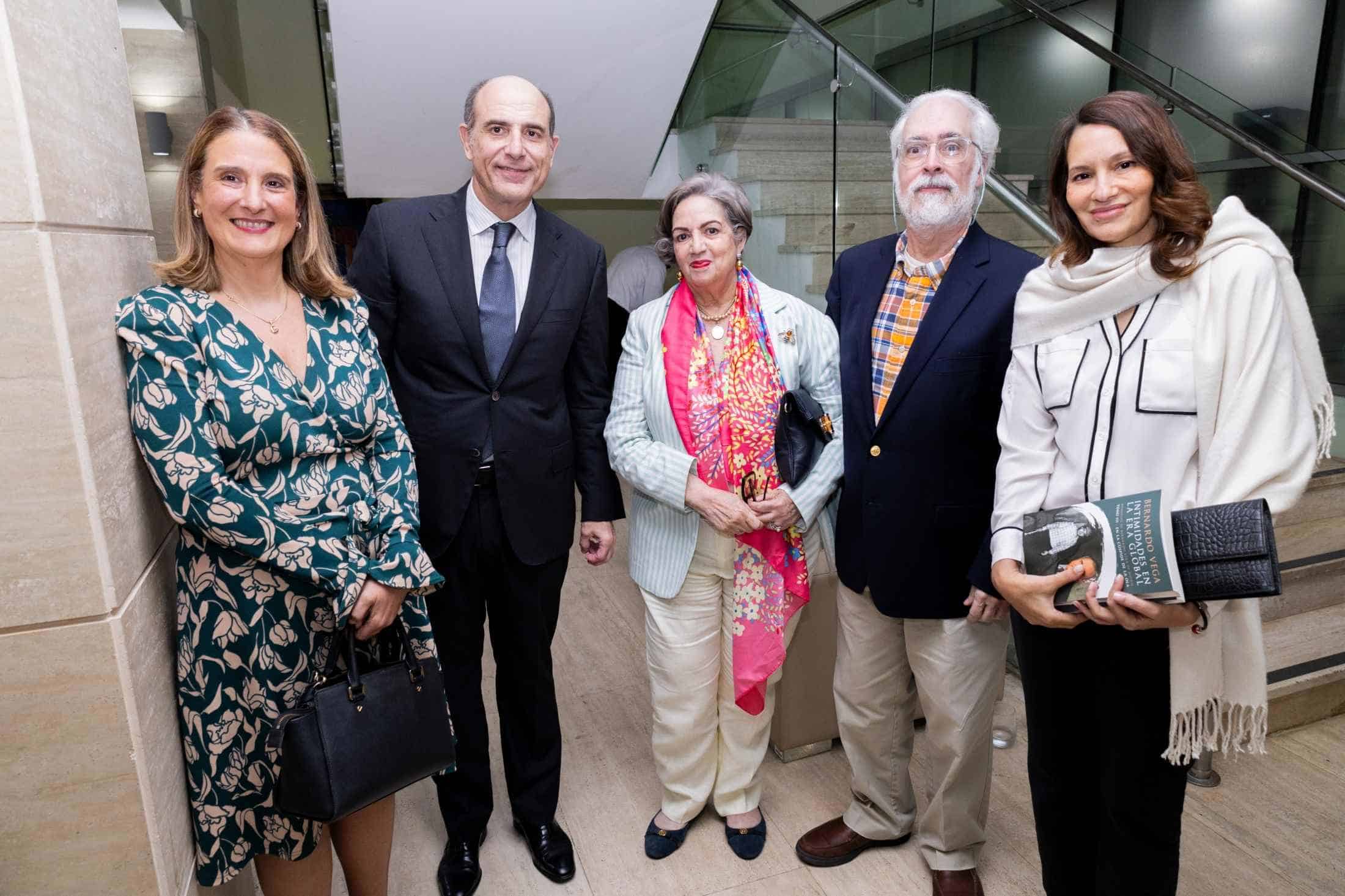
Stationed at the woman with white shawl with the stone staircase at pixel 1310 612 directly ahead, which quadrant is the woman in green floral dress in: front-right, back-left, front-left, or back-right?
back-left

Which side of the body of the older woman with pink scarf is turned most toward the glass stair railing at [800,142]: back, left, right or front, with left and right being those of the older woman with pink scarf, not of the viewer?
back

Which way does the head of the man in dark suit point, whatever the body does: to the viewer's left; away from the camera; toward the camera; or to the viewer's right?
toward the camera

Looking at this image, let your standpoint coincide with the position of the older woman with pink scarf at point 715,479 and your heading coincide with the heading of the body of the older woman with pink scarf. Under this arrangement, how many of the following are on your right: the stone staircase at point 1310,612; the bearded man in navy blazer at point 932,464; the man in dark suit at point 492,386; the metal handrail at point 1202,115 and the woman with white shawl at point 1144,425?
1

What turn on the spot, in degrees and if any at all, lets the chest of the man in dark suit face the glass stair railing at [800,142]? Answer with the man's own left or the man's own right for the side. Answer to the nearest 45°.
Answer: approximately 135° to the man's own left

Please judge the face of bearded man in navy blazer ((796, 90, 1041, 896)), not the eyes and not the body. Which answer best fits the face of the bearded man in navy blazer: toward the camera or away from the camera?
toward the camera

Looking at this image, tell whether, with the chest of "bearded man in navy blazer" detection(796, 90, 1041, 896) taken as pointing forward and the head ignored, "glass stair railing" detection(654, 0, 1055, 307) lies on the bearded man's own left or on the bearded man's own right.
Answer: on the bearded man's own right

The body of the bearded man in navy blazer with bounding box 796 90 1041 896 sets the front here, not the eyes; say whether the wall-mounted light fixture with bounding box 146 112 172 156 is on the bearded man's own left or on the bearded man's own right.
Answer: on the bearded man's own right

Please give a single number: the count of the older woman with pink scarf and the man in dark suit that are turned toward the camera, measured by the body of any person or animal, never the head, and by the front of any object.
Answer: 2

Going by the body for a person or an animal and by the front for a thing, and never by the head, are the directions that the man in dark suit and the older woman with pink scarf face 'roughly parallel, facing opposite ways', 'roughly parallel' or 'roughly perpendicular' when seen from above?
roughly parallel

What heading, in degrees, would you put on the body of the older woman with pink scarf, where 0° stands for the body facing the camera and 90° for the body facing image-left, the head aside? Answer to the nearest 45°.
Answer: approximately 0°

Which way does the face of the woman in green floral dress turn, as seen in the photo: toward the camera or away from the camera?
toward the camera

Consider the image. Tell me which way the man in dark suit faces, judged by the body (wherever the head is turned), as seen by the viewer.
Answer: toward the camera

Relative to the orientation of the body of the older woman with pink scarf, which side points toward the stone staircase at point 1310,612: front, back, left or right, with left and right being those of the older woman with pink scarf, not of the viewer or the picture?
left

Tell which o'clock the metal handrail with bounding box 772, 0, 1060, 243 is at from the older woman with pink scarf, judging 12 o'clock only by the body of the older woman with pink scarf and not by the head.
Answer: The metal handrail is roughly at 7 o'clock from the older woman with pink scarf.
